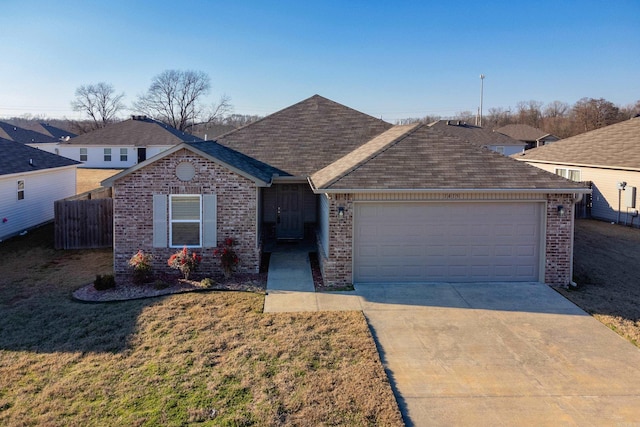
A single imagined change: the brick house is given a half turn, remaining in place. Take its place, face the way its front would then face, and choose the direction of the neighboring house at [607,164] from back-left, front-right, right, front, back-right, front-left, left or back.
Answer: front-right

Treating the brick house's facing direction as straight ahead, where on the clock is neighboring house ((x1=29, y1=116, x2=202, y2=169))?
The neighboring house is roughly at 5 o'clock from the brick house.

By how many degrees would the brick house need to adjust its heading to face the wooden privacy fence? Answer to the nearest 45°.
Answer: approximately 90° to its right

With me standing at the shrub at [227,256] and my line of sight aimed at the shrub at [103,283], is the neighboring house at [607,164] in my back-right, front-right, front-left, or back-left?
back-right

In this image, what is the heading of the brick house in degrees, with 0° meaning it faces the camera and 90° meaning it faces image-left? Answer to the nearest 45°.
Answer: approximately 0°

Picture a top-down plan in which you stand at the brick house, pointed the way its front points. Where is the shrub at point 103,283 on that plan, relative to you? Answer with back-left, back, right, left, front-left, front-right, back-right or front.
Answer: right

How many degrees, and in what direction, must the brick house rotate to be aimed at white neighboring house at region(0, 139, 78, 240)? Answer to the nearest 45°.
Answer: approximately 135° to its right

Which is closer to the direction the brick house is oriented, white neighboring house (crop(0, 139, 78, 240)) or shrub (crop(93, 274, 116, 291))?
the shrub
